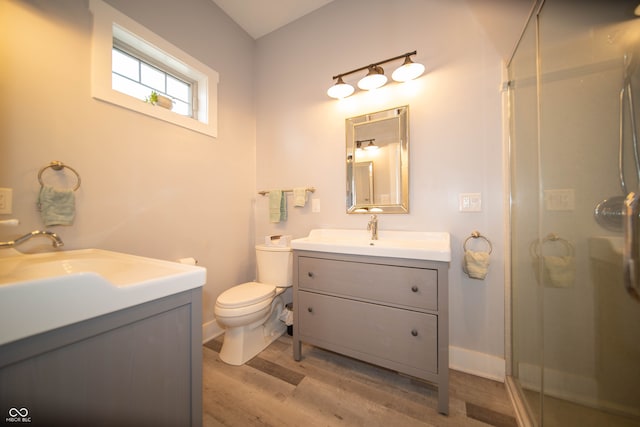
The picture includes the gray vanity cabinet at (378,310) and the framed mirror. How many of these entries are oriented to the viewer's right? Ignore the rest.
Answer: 0

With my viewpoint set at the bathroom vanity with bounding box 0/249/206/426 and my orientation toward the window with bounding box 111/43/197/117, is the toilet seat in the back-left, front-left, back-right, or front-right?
front-right

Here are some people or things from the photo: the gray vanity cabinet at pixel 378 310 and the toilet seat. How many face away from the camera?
0

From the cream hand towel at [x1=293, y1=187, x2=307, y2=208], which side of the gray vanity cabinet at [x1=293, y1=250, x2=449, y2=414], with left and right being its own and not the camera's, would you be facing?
right

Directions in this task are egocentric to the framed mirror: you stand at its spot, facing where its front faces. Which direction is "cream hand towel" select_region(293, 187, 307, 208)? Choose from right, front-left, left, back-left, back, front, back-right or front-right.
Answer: front-right

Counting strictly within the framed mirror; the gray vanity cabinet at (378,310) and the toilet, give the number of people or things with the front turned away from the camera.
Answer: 0

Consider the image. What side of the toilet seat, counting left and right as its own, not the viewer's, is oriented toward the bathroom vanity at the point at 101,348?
front

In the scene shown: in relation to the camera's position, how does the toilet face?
facing the viewer and to the left of the viewer

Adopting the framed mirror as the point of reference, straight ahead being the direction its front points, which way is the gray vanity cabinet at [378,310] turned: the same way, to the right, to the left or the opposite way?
the same way

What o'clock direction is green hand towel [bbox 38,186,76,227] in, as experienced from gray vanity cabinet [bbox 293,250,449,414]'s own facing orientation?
The green hand towel is roughly at 1 o'clock from the gray vanity cabinet.

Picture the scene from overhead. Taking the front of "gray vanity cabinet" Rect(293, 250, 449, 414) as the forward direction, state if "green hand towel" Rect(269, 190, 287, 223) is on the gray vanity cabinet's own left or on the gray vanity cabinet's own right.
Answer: on the gray vanity cabinet's own right

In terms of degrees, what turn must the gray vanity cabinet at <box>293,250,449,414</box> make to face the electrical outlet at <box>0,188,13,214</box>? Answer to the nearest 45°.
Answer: approximately 45° to its right

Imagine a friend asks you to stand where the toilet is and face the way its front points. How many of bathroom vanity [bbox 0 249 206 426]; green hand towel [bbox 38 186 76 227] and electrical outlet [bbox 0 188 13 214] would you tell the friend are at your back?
0

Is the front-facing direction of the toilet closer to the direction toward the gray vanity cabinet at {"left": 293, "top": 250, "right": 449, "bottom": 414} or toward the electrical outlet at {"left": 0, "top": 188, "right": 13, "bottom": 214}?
the electrical outlet

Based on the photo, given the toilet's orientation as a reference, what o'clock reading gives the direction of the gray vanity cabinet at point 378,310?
The gray vanity cabinet is roughly at 9 o'clock from the toilet.
